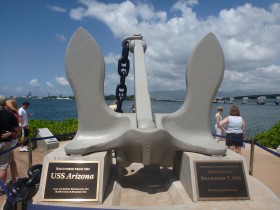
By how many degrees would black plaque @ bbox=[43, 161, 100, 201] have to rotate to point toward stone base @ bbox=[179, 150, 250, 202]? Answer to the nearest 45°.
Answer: approximately 90° to its left

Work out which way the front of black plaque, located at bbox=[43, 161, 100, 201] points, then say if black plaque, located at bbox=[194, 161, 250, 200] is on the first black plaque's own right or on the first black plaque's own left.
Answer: on the first black plaque's own left

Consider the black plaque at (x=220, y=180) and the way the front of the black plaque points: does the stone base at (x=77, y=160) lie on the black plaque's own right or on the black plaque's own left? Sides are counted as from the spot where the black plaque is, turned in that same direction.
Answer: on the black plaque's own right

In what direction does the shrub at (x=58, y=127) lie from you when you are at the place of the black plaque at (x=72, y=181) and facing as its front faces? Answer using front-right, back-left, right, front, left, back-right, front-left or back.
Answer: back

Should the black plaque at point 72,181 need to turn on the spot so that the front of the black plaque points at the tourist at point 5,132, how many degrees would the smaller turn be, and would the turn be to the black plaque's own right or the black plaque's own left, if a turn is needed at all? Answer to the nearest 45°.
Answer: approximately 135° to the black plaque's own right

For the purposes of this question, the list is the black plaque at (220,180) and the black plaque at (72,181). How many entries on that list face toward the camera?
2

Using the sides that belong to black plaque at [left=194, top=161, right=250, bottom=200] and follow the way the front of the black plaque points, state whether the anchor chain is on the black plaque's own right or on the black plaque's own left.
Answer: on the black plaque's own right

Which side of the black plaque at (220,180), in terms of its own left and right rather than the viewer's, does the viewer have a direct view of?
front

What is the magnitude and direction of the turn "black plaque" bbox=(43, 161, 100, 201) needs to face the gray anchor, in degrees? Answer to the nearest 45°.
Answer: approximately 90° to its left

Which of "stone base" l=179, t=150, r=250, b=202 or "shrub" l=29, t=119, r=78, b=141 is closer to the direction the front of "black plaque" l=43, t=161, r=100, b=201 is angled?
the stone base

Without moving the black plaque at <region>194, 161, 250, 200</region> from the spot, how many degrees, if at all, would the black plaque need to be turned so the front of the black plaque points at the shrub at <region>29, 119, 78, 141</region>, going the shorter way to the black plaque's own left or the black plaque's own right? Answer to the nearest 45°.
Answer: approximately 135° to the black plaque's own right
